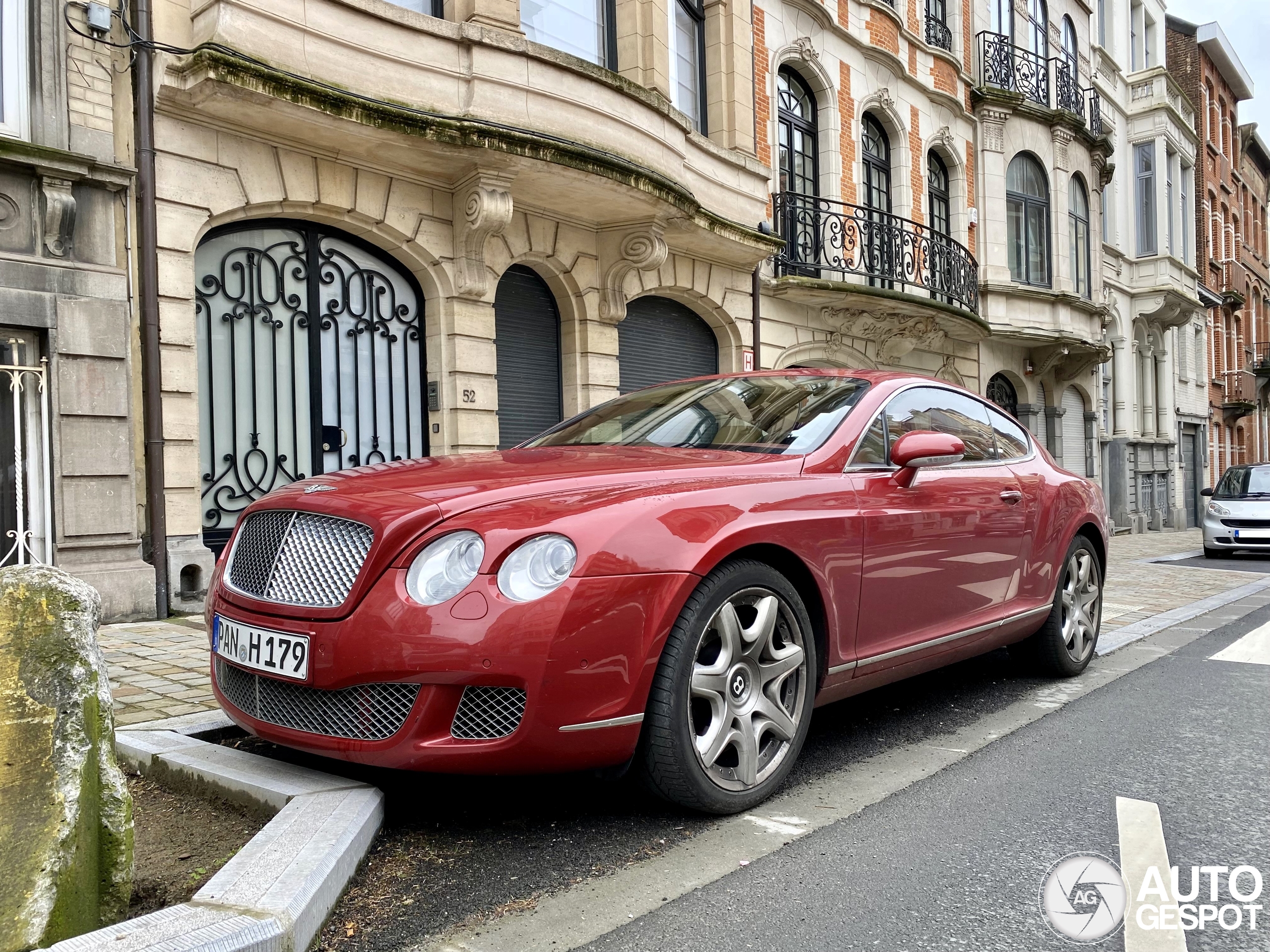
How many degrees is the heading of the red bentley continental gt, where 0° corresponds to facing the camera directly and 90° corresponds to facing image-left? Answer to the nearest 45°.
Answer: approximately 45°

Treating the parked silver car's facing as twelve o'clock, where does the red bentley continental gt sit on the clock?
The red bentley continental gt is roughly at 12 o'clock from the parked silver car.

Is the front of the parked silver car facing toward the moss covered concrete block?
yes

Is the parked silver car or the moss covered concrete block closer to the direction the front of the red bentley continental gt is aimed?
the moss covered concrete block

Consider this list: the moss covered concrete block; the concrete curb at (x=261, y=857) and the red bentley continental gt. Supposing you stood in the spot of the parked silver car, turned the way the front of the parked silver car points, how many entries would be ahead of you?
3

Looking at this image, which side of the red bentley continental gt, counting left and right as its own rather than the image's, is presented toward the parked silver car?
back

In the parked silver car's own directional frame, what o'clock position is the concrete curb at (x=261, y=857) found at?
The concrete curb is roughly at 12 o'clock from the parked silver car.

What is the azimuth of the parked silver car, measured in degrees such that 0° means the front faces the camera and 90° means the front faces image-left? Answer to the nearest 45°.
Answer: approximately 0°
